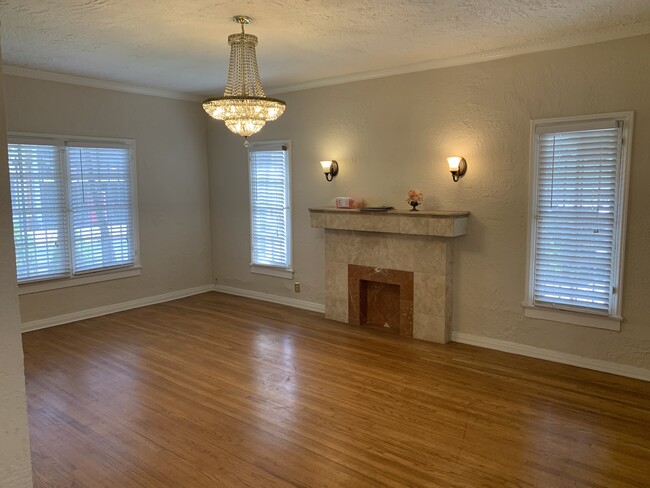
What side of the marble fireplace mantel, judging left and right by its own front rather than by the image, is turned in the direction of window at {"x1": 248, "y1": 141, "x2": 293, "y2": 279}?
right

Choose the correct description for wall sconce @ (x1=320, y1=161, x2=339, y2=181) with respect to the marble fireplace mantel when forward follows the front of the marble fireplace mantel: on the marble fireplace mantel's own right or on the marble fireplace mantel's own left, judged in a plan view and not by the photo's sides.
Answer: on the marble fireplace mantel's own right

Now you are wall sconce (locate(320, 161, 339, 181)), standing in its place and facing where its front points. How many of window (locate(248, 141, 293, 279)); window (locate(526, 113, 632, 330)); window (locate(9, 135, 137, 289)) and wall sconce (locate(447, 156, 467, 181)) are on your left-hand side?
2

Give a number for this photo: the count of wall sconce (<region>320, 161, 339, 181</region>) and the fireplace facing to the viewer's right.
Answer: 0

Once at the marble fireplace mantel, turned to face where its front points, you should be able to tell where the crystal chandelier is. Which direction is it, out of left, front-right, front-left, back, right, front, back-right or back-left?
front

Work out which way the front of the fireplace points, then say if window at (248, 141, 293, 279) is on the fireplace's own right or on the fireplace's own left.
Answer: on the fireplace's own right

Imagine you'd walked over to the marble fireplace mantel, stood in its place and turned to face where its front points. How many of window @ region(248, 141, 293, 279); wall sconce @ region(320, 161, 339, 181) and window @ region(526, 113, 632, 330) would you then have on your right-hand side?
2

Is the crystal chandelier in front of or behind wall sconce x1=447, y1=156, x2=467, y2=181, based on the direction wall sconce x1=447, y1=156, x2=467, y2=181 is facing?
in front

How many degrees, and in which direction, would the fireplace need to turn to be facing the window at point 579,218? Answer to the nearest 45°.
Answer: approximately 90° to its left

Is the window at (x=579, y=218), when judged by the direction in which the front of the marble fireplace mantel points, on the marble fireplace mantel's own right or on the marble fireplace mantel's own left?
on the marble fireplace mantel's own left

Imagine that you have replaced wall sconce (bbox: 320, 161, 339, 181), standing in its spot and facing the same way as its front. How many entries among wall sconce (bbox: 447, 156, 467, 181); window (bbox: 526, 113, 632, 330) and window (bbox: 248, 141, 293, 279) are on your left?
2

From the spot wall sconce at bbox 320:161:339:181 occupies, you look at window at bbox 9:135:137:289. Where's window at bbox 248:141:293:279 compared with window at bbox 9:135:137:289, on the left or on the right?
right

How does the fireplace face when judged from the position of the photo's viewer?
facing the viewer and to the left of the viewer
